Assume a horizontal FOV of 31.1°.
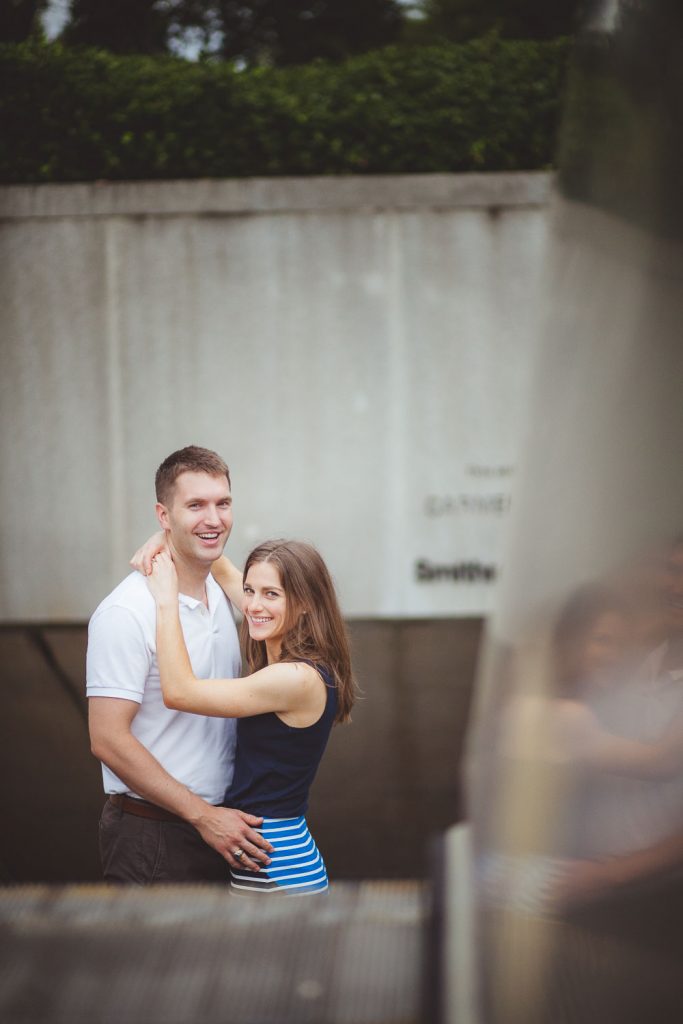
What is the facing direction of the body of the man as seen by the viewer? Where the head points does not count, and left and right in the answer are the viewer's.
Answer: facing the viewer and to the right of the viewer

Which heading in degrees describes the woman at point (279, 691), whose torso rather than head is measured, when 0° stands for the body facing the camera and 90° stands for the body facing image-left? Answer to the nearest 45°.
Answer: approximately 90°

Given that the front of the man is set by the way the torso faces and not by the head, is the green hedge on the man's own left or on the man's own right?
on the man's own left
